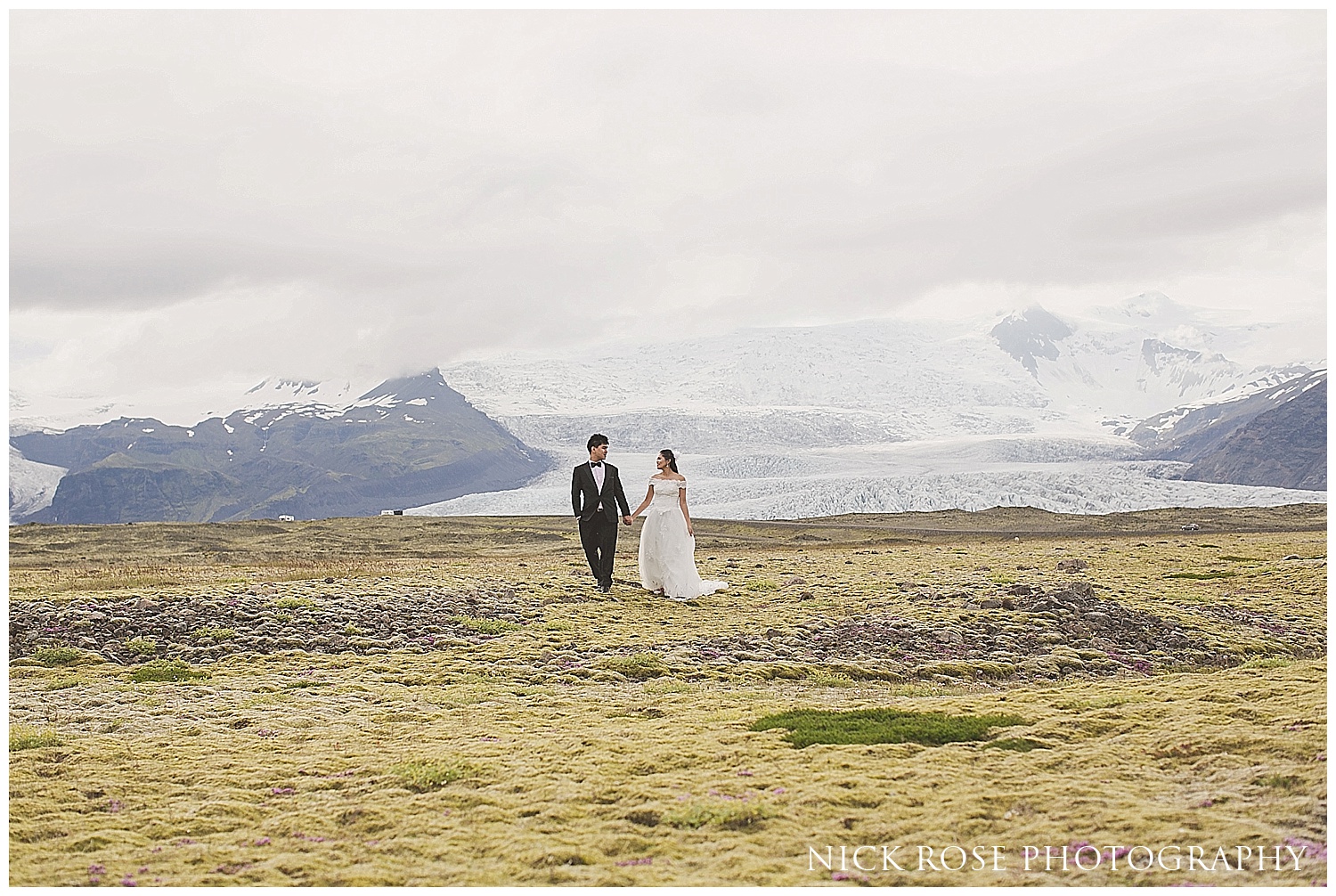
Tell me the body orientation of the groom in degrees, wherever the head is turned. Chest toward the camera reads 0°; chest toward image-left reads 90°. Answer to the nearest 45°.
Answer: approximately 0°

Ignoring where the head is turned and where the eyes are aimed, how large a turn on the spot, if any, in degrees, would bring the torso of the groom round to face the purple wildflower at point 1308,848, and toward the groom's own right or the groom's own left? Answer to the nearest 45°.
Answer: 0° — they already face it
